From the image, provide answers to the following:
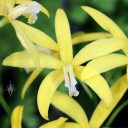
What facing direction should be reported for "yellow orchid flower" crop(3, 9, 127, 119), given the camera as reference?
facing the viewer

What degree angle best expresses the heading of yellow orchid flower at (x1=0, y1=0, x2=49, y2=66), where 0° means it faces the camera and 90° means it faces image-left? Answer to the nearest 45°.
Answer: approximately 270°
